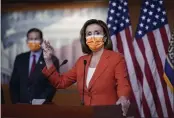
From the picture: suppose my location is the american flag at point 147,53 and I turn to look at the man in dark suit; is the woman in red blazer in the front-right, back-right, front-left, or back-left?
front-left

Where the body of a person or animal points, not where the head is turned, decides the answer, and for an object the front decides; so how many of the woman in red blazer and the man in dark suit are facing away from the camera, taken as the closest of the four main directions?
0

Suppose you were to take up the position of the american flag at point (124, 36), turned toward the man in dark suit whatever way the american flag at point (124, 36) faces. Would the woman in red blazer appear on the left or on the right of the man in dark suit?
left

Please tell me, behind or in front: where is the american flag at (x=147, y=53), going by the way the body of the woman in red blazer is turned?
behind

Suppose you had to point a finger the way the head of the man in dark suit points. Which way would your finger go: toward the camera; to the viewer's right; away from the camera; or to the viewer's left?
toward the camera

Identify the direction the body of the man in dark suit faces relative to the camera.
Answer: toward the camera

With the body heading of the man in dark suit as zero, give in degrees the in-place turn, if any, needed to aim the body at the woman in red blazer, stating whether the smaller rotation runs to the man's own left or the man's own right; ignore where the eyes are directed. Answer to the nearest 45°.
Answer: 0° — they already face them

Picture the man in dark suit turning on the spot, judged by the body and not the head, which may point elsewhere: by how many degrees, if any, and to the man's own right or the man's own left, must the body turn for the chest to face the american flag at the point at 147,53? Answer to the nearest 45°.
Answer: approximately 90° to the man's own left

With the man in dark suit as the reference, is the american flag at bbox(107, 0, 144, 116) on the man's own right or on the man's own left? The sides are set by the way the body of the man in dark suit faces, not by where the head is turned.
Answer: on the man's own left

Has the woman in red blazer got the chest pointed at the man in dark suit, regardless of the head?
no
